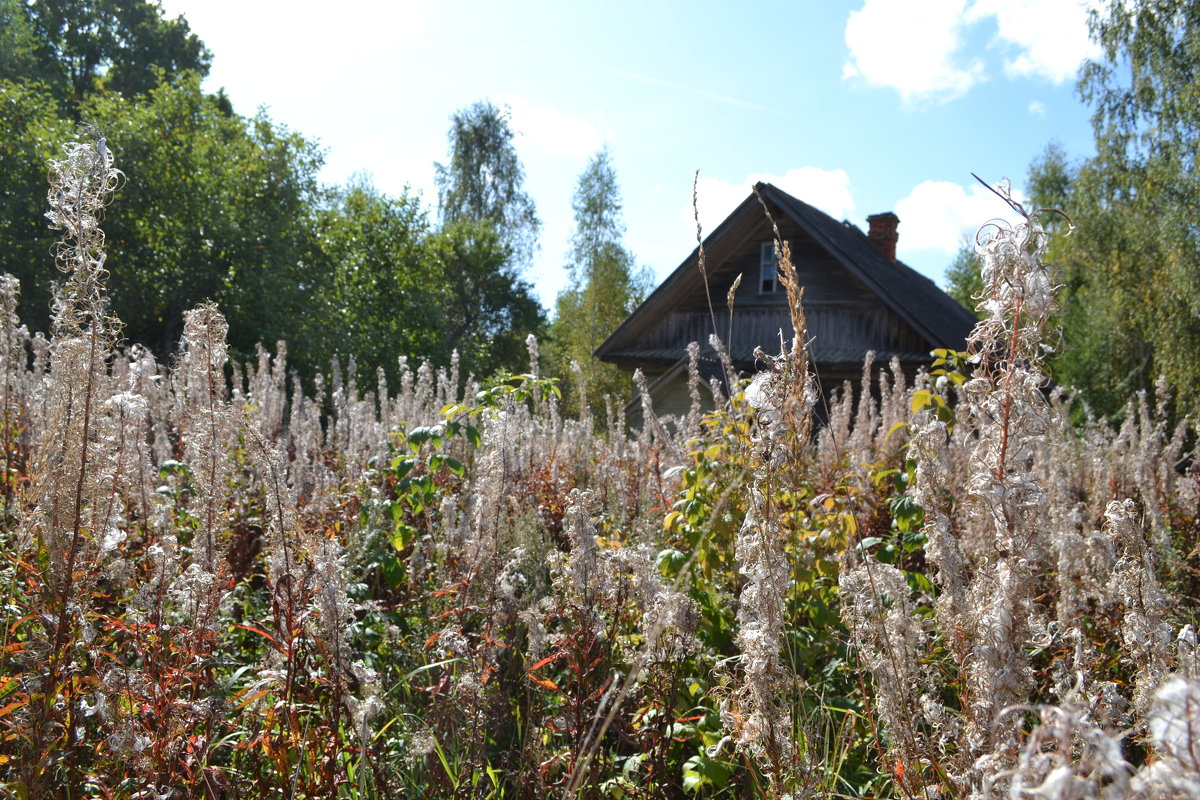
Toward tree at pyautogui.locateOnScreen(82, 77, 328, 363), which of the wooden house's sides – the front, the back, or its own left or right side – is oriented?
right

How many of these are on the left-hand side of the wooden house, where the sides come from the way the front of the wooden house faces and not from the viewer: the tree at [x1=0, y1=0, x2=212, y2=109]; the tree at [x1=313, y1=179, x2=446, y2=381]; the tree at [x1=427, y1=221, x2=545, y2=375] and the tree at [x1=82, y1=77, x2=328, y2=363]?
0

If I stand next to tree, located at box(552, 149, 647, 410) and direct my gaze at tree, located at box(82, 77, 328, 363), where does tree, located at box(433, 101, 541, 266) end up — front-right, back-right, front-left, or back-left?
front-right

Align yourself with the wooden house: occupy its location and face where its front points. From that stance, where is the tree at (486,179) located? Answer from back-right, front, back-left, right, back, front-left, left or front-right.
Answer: back-right

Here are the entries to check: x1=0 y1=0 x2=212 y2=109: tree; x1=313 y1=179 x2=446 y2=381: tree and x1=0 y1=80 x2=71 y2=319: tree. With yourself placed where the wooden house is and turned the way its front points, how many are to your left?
0

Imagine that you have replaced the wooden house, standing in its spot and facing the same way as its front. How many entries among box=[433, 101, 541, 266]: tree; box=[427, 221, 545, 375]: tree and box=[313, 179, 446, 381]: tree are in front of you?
0

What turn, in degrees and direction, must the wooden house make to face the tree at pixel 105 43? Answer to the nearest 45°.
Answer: approximately 90° to its right

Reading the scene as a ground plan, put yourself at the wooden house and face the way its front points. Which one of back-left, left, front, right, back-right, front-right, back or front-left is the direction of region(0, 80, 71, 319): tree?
right

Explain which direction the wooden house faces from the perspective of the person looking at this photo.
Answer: facing the viewer

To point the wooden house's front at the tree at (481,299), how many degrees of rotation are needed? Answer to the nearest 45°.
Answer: approximately 135° to its right

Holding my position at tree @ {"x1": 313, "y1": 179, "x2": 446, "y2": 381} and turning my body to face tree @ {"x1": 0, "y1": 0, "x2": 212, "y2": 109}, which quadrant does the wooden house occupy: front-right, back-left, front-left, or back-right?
back-left

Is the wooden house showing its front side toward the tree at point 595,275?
no

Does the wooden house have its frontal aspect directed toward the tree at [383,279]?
no

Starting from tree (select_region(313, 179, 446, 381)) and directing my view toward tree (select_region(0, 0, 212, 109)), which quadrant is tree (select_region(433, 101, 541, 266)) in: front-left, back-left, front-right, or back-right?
back-right
